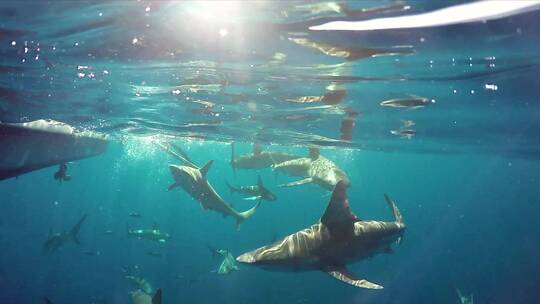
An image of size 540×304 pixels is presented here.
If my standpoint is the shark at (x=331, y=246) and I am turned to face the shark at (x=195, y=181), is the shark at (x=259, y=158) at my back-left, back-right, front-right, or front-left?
front-right

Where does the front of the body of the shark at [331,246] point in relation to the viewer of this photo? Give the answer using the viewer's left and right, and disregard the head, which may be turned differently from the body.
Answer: facing to the left of the viewer

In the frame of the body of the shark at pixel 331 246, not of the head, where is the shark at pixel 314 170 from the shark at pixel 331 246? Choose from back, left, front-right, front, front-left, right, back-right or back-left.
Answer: right

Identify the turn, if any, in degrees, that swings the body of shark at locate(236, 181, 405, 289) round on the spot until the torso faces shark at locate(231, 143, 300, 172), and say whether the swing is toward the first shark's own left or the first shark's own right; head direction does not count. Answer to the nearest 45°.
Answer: approximately 90° to the first shark's own right

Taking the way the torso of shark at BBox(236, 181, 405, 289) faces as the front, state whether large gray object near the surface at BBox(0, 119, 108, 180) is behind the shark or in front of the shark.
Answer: in front

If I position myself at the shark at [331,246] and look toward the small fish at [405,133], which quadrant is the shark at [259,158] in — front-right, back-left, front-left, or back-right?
front-left
